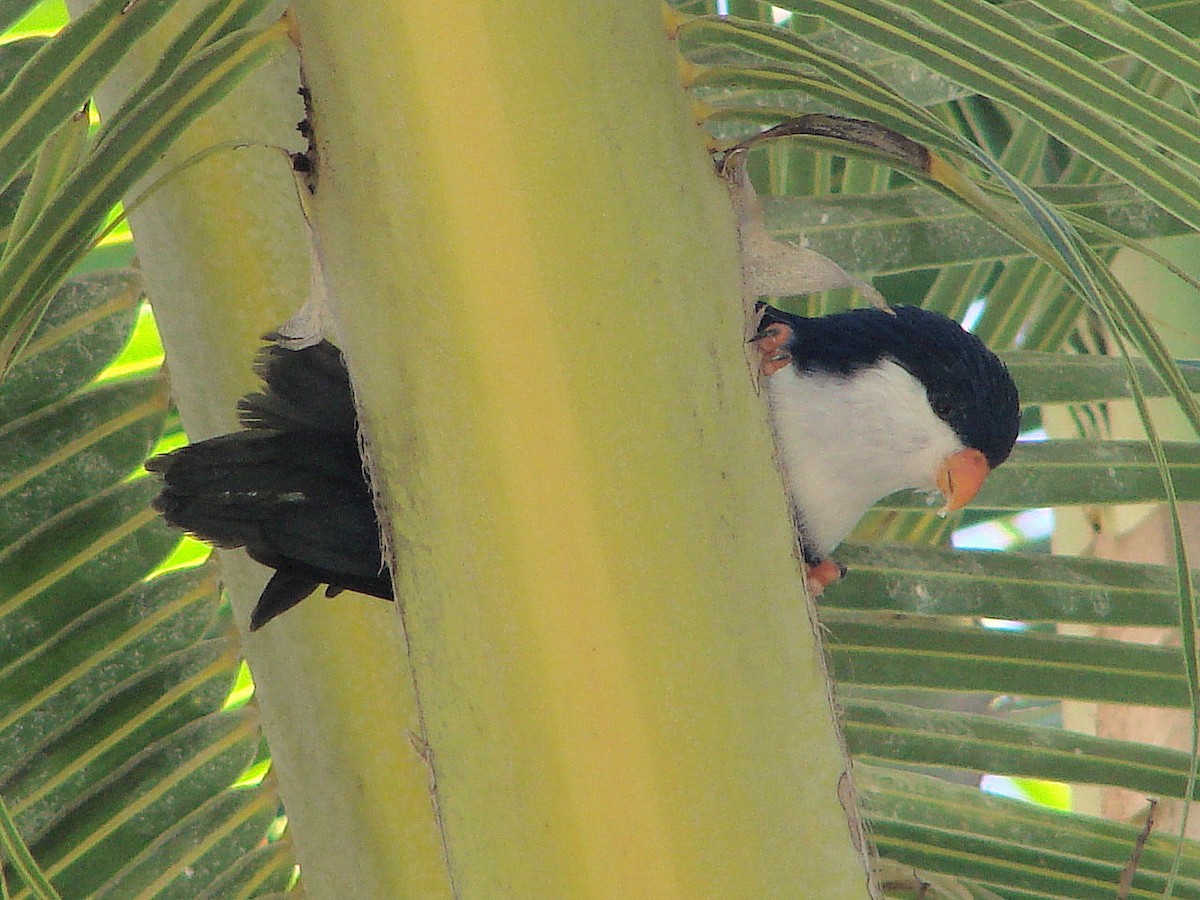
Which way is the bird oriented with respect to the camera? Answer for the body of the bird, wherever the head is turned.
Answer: to the viewer's right
